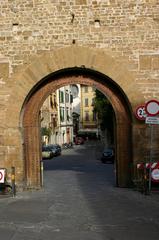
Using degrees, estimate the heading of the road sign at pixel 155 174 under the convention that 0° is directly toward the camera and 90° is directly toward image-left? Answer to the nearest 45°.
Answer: approximately 0°

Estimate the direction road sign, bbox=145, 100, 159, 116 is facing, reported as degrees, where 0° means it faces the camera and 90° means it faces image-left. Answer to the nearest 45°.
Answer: approximately 0°

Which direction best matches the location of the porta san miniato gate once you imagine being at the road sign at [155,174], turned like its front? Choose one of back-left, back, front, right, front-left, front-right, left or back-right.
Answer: right

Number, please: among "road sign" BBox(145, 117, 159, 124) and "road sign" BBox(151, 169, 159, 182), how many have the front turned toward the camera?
2

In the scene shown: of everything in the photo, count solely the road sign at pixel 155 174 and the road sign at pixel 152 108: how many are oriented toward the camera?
2

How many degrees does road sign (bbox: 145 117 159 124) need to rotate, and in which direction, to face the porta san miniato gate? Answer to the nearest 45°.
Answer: approximately 90° to its right

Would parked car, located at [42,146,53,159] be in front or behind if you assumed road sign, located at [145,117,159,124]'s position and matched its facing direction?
behind
